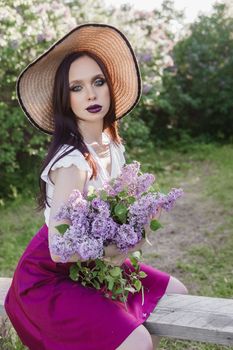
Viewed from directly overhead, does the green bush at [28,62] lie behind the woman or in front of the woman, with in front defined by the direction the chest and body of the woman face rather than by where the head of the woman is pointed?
behind

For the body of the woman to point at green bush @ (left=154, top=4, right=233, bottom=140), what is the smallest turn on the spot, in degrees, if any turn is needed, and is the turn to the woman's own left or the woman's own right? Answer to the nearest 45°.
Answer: approximately 135° to the woman's own left

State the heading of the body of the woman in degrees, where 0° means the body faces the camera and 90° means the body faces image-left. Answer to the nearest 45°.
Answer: approximately 315°
